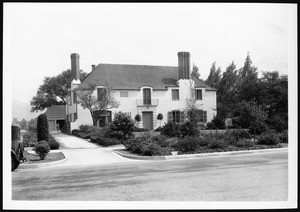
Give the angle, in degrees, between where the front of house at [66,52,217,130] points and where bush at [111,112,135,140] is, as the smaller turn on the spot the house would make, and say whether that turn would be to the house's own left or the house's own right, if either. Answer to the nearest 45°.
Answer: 0° — it already faces it

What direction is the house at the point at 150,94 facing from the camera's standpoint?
toward the camera

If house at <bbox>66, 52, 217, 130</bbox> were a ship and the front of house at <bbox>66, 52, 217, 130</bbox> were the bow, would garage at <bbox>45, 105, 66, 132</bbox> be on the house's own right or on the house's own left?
on the house's own right

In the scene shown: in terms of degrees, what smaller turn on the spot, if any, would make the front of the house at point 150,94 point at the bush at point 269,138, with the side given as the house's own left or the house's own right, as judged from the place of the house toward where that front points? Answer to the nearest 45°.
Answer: approximately 45° to the house's own left

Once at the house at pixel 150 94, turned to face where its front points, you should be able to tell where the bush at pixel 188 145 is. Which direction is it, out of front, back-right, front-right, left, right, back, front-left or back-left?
front

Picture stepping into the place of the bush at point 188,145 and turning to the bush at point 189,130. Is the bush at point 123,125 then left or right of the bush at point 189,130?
left

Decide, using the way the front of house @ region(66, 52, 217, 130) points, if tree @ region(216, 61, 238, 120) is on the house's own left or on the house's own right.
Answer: on the house's own left

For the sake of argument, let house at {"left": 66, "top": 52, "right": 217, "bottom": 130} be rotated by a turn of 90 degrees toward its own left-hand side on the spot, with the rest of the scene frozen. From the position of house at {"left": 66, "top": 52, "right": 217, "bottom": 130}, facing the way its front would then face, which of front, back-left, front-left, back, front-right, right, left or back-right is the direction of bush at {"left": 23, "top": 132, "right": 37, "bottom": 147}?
back-right

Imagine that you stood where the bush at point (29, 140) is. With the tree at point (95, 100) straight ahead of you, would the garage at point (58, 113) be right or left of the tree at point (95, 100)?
left

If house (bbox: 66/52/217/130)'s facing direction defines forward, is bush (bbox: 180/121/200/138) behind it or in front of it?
in front

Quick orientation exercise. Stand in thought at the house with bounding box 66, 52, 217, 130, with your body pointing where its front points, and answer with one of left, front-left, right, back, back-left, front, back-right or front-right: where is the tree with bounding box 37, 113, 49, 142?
front-right
